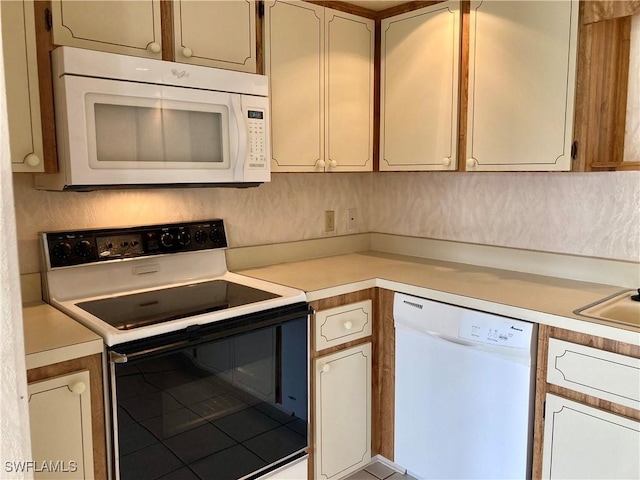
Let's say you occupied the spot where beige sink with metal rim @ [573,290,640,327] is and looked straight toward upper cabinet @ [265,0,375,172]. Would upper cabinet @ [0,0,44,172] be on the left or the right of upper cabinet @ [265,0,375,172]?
left

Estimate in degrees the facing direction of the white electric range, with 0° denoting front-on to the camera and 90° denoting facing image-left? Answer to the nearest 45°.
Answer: approximately 315°

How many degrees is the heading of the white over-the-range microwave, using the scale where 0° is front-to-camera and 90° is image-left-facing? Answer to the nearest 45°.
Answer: approximately 315°

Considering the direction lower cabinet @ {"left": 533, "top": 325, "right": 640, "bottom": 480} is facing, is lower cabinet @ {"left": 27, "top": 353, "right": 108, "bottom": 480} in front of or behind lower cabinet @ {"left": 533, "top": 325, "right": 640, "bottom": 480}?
in front

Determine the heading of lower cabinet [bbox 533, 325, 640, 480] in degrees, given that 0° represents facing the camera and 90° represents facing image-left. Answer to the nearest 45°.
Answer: approximately 45°

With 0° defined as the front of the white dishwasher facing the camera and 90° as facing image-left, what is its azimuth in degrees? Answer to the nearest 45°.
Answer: approximately 45°

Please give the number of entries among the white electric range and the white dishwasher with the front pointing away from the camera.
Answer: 0
